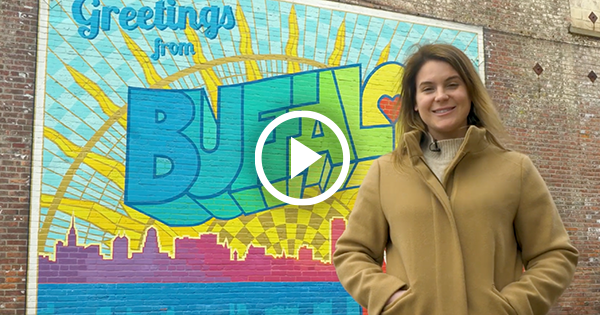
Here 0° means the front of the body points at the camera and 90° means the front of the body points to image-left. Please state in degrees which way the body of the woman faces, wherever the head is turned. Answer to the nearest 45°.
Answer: approximately 0°
